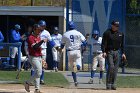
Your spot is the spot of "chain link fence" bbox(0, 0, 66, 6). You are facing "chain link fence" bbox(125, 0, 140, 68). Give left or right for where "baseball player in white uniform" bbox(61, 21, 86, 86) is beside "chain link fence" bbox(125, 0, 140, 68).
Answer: right

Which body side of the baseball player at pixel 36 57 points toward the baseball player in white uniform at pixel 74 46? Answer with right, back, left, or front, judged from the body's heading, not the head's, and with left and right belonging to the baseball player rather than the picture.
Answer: left

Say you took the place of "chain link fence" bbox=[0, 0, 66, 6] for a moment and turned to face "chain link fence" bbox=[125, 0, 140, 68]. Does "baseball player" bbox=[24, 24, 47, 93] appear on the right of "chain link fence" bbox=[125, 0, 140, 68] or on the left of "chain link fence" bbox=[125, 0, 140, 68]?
right

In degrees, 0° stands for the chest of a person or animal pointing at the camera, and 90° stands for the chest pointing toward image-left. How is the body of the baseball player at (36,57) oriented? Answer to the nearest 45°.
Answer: approximately 315°

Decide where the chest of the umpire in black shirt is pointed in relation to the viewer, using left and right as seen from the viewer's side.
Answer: facing the viewer
